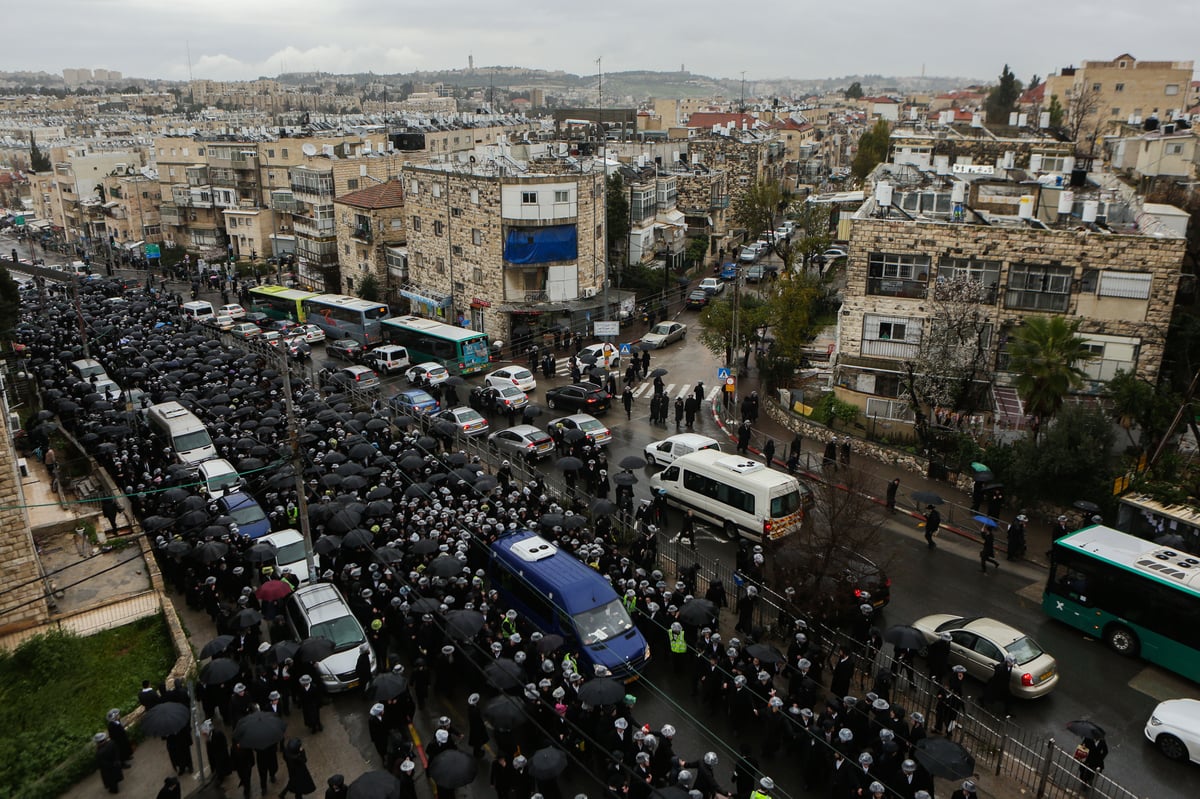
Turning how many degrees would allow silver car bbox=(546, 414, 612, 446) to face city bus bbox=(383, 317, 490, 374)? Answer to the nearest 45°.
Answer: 0° — it already faces it

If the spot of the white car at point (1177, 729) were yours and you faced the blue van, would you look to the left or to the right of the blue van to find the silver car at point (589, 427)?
right

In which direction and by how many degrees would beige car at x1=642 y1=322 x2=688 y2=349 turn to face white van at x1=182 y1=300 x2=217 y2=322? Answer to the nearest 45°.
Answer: approximately 45° to its right

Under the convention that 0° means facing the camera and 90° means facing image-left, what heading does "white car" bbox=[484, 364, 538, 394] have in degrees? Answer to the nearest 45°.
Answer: approximately 135°

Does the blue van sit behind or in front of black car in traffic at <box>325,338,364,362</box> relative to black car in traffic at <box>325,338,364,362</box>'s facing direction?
behind

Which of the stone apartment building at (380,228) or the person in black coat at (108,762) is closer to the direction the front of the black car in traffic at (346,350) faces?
the stone apartment building

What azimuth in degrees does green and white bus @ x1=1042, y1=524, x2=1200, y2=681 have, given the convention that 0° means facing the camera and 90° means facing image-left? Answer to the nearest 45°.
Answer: approximately 135°

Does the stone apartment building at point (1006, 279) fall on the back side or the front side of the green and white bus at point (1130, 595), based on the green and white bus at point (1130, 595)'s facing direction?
on the front side

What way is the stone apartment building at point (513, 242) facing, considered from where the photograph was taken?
facing the viewer and to the right of the viewer

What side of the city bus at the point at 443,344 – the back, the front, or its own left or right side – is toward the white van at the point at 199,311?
front

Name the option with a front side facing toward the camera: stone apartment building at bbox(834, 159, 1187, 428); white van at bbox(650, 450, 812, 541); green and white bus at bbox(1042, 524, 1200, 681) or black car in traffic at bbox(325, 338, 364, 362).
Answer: the stone apartment building

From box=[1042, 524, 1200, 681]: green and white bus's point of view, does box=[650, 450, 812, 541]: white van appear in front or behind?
in front

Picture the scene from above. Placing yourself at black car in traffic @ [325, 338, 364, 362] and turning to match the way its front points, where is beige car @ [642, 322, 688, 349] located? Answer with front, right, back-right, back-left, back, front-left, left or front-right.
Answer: back-right
